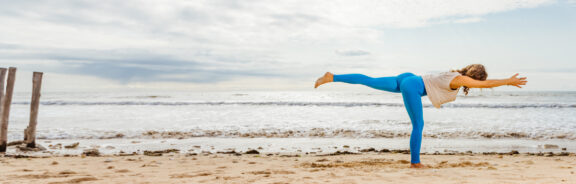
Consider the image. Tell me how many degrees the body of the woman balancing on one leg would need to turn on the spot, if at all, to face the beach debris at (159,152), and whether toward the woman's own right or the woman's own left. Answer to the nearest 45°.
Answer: approximately 180°

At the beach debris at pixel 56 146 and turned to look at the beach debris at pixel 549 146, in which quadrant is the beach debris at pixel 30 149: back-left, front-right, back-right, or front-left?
back-right

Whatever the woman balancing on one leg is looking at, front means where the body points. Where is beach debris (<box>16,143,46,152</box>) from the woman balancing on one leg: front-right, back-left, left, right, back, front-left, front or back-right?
back

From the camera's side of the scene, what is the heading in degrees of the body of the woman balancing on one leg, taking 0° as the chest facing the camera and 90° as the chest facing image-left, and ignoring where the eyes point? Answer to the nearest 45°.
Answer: approximately 270°

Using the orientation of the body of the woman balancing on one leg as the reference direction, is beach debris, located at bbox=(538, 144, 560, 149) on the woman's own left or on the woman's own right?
on the woman's own left

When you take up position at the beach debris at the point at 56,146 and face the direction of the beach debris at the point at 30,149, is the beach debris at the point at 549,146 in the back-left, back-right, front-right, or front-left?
back-left

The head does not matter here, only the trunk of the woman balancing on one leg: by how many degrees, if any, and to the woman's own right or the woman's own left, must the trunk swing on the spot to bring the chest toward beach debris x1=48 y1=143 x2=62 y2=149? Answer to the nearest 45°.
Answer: approximately 180°
